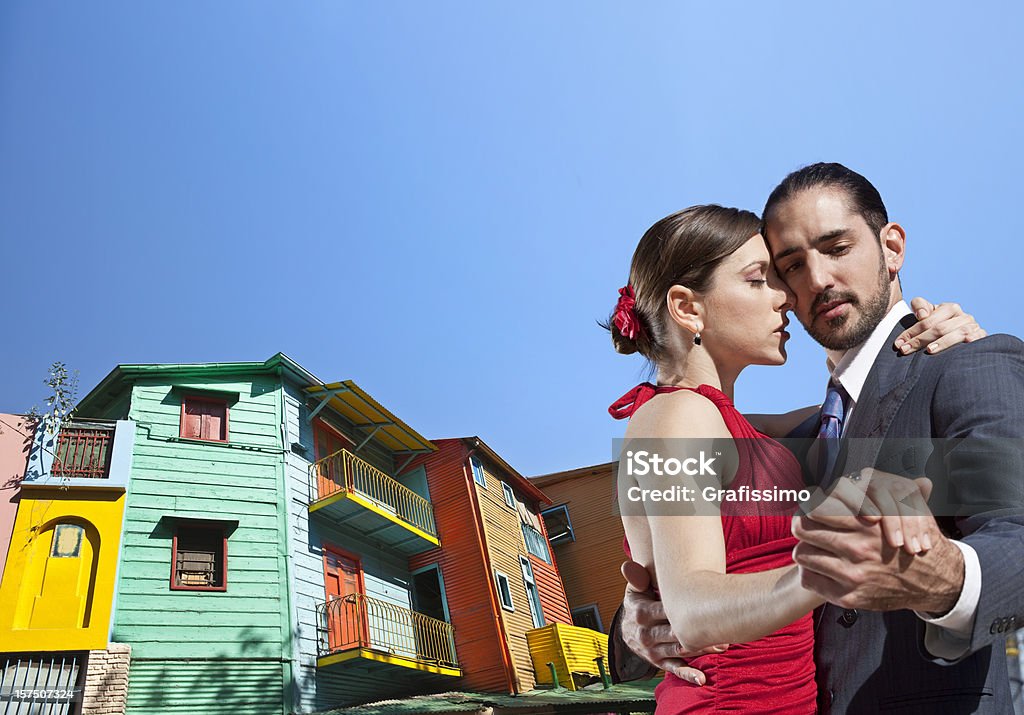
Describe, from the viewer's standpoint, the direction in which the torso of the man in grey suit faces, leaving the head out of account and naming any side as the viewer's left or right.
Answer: facing the viewer and to the left of the viewer

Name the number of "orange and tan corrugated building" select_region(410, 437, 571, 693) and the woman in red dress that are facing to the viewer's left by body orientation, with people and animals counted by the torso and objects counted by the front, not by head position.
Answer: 0

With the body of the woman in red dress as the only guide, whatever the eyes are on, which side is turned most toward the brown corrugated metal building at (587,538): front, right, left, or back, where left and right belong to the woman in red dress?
left

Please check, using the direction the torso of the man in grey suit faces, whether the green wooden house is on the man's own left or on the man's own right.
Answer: on the man's own right

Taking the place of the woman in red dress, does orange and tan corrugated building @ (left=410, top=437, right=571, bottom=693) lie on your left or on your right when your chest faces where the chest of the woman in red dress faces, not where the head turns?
on your left

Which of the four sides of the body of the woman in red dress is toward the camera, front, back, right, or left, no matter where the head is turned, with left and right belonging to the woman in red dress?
right

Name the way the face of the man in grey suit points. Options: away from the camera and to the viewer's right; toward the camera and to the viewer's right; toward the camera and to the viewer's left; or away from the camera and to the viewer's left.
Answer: toward the camera and to the viewer's left

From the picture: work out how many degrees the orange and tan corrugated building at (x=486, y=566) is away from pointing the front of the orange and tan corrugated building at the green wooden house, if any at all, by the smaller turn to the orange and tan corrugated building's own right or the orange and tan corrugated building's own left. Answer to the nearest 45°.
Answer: approximately 90° to the orange and tan corrugated building's own right

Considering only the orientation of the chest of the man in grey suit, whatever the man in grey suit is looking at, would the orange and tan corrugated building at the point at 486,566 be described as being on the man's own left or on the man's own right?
on the man's own right

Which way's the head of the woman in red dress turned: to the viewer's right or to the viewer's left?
to the viewer's right
